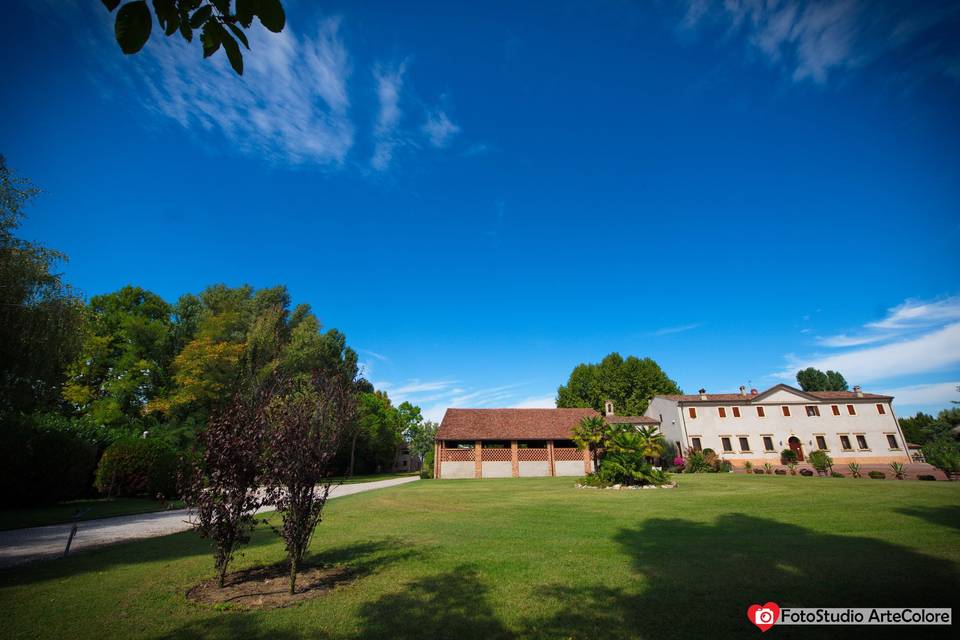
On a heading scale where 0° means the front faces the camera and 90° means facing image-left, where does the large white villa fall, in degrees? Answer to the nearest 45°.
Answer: approximately 0°

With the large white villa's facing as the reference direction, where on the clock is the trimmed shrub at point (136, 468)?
The trimmed shrub is roughly at 1 o'clock from the large white villa.

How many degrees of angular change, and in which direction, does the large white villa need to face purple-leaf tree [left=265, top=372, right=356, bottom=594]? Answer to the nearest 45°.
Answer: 0° — it already faces it

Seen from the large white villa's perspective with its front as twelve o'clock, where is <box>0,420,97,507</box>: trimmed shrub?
The trimmed shrub is roughly at 1 o'clock from the large white villa.

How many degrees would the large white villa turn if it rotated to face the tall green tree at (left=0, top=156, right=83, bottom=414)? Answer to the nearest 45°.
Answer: approximately 45° to its right

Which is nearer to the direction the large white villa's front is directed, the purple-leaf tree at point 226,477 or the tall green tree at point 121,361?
the purple-leaf tree

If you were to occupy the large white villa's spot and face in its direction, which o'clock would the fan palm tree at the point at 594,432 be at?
The fan palm tree is roughly at 1 o'clock from the large white villa.
